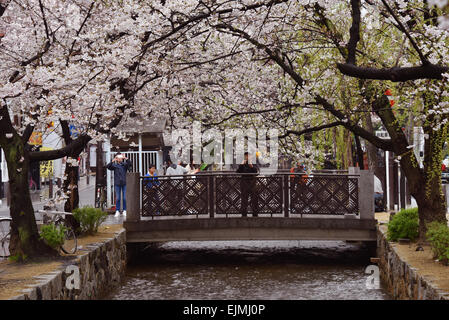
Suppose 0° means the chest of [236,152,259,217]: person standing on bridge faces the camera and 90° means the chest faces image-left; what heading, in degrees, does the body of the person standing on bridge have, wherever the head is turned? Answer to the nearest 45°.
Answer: approximately 0°

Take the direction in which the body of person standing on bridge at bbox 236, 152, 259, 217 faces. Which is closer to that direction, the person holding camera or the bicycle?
the bicycle

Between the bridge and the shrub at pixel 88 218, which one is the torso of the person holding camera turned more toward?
the shrub

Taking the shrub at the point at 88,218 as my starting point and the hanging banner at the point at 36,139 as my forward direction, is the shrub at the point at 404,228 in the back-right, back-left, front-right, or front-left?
back-right

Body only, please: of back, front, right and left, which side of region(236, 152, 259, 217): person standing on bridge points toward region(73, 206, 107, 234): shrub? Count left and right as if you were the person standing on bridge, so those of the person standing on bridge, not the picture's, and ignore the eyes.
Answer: right

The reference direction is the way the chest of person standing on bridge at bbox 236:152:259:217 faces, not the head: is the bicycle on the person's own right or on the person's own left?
on the person's own right

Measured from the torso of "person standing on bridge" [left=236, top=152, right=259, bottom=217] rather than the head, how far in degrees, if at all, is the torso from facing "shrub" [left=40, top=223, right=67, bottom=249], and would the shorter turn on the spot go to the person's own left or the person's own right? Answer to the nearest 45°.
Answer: approximately 45° to the person's own right

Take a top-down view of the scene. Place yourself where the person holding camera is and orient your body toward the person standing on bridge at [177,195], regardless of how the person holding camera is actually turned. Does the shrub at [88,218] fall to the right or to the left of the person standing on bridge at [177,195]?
right

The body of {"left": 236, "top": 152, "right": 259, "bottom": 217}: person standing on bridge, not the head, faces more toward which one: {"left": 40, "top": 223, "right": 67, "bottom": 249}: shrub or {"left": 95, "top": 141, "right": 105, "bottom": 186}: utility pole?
the shrub

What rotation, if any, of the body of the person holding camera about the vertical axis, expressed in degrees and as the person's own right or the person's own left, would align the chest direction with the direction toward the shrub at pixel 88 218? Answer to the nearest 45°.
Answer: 0° — they already face it
